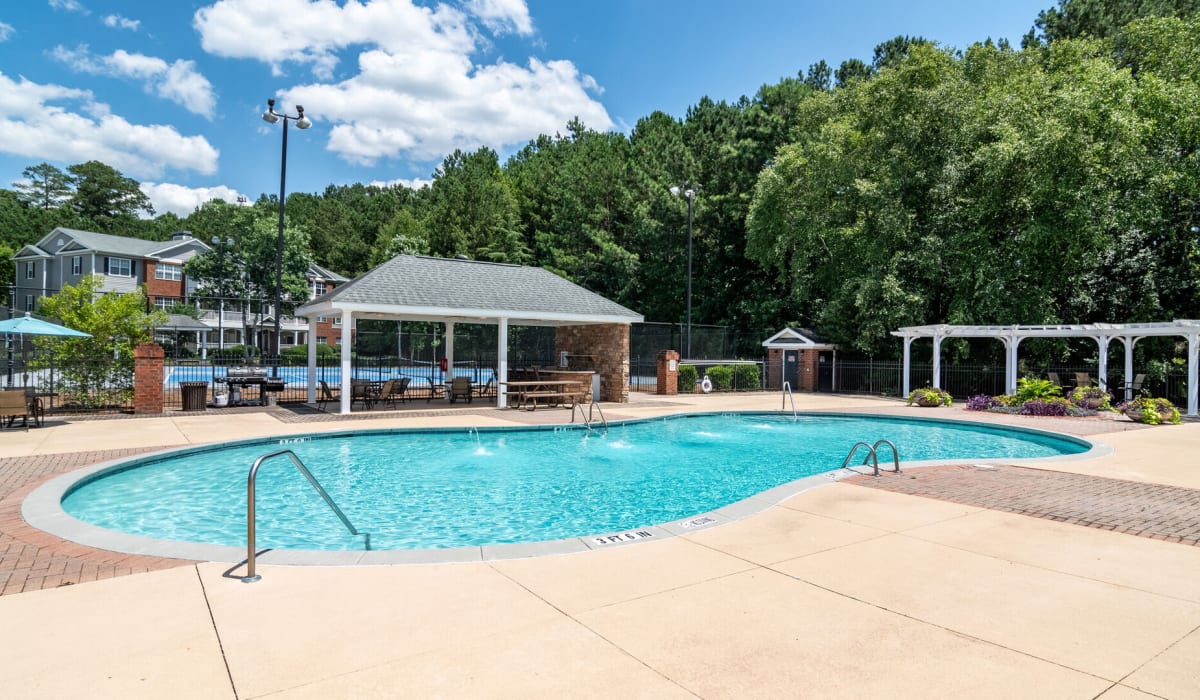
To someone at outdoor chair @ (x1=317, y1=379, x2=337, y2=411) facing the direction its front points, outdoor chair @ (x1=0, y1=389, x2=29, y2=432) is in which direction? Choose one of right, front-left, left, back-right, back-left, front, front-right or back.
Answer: back-right

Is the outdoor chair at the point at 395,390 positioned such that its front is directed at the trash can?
yes

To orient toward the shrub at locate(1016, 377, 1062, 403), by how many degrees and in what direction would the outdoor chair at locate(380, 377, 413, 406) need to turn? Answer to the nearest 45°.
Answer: approximately 180°

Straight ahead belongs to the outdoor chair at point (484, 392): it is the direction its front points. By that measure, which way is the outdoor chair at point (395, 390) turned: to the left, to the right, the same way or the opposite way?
the same way

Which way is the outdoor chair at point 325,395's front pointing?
to the viewer's right

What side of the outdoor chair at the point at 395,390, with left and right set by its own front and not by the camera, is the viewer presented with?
left

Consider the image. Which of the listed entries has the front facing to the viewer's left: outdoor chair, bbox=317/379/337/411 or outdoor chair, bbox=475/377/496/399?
outdoor chair, bbox=475/377/496/399

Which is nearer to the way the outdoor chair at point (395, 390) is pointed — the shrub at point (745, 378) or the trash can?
the trash can

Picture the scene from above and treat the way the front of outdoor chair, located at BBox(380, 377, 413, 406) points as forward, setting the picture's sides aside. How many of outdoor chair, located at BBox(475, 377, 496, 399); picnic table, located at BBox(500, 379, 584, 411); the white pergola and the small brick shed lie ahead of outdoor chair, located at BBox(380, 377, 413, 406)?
0

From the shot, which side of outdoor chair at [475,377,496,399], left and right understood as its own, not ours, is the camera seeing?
left

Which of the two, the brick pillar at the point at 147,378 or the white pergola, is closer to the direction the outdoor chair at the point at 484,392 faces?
the brick pillar

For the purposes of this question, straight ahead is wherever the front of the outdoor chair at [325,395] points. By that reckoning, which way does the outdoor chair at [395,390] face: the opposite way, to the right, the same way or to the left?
the opposite way

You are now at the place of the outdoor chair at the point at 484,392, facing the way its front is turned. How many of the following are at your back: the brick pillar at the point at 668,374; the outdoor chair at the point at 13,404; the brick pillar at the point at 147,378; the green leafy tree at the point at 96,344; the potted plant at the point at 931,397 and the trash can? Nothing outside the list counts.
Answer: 2

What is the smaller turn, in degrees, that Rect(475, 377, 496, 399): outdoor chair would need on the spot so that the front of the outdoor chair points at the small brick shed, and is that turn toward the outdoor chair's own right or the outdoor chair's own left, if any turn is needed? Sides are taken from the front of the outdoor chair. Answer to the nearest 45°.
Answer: approximately 180°
